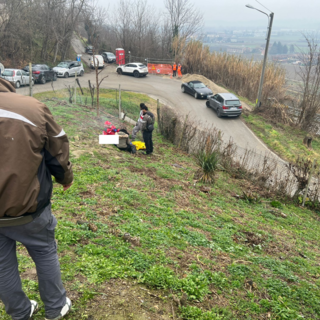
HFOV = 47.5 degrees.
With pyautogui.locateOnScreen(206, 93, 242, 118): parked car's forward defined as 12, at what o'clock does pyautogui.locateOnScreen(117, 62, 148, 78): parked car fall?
pyautogui.locateOnScreen(117, 62, 148, 78): parked car is roughly at 12 o'clock from pyautogui.locateOnScreen(206, 93, 242, 118): parked car.

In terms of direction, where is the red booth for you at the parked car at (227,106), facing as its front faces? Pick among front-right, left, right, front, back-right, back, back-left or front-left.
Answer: front

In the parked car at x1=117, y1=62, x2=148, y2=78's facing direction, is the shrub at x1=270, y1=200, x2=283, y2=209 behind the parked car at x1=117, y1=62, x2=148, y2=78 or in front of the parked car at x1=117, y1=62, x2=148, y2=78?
behind

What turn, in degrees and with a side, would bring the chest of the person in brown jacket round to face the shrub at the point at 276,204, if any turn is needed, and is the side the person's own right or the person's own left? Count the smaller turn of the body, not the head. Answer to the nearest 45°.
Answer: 0° — they already face it

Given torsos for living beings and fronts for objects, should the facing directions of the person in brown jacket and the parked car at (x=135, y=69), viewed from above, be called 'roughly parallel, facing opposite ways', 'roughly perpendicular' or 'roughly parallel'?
roughly perpendicular

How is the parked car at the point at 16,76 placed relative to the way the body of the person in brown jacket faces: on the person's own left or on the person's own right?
on the person's own left

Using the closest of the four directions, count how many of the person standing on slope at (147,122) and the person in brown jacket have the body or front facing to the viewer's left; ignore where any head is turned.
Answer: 1

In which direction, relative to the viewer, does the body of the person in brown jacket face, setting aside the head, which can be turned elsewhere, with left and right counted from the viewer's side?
facing away from the viewer and to the right of the viewer

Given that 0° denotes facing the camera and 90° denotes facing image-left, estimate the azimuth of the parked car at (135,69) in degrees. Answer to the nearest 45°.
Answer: approximately 135°

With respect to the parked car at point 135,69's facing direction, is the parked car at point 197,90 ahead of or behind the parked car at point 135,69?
behind

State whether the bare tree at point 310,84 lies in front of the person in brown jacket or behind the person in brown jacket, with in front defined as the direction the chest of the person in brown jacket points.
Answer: in front

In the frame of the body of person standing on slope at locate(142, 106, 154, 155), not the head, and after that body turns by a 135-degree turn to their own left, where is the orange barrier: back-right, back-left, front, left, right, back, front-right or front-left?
back-left

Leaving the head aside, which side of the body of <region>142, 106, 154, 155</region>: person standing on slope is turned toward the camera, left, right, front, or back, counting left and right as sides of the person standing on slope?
left
